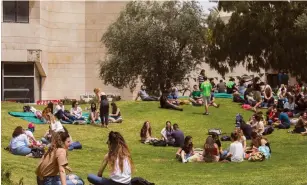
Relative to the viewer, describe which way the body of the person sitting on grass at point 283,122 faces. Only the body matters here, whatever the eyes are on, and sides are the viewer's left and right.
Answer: facing to the left of the viewer

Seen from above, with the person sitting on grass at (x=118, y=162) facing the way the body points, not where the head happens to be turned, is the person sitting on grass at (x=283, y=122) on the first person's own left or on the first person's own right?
on the first person's own right

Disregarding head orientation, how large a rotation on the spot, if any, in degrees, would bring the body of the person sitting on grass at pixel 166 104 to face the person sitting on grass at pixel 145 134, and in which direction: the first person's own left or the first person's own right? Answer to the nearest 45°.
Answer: approximately 90° to the first person's own right

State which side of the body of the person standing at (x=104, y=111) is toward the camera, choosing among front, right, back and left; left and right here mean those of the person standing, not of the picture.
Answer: back

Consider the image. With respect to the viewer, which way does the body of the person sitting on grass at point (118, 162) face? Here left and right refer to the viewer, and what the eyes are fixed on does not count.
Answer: facing away from the viewer and to the left of the viewer
